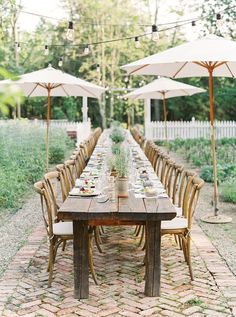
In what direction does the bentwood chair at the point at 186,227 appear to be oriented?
to the viewer's left

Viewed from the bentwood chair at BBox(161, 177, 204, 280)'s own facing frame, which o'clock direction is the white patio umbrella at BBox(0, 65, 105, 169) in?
The white patio umbrella is roughly at 2 o'clock from the bentwood chair.

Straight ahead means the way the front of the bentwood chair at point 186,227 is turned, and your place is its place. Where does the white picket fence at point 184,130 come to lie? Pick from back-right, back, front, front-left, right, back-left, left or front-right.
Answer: right

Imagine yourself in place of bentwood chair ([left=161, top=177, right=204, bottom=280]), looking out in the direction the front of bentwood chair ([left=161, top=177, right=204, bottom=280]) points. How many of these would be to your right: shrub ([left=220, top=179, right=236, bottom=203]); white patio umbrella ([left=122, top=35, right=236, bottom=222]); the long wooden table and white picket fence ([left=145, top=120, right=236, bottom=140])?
3

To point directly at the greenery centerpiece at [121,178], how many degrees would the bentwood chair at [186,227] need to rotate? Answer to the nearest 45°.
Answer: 0° — it already faces it

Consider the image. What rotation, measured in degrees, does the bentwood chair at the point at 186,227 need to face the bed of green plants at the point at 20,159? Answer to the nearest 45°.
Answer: approximately 45° to its right

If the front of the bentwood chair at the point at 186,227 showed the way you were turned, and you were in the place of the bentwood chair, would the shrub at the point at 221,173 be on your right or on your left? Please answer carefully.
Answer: on your right
